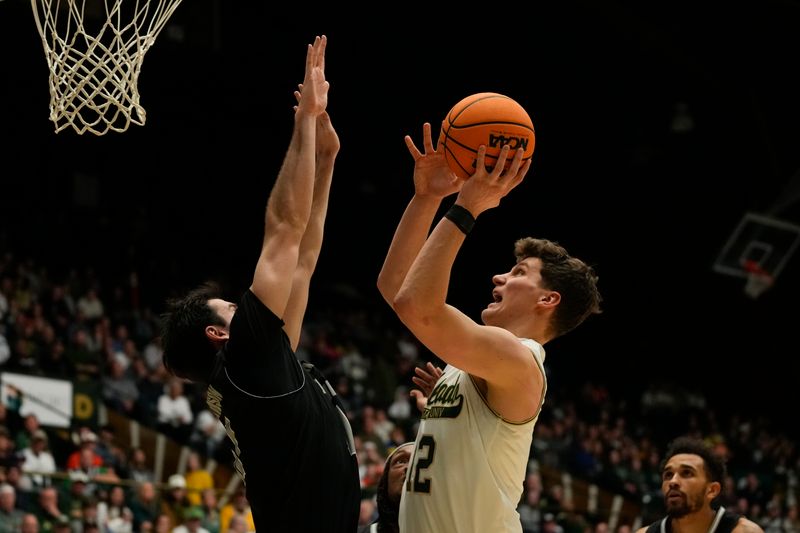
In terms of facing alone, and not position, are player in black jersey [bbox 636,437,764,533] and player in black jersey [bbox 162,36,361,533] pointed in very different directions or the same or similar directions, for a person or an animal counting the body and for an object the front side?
very different directions

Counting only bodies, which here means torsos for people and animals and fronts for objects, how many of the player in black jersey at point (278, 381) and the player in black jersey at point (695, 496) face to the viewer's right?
1

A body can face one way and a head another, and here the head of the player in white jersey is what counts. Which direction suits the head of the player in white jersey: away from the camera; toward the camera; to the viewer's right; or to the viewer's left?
to the viewer's left

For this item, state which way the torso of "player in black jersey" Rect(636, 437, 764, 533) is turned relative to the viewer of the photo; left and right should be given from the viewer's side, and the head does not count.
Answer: facing the viewer and to the left of the viewer

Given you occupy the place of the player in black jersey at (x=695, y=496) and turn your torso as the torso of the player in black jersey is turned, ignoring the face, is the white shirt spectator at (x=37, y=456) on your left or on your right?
on your right

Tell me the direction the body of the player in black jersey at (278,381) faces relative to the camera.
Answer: to the viewer's right

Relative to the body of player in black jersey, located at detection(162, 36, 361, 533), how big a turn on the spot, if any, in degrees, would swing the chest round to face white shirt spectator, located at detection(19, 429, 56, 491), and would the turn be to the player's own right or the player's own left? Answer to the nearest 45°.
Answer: approximately 90° to the player's own left
